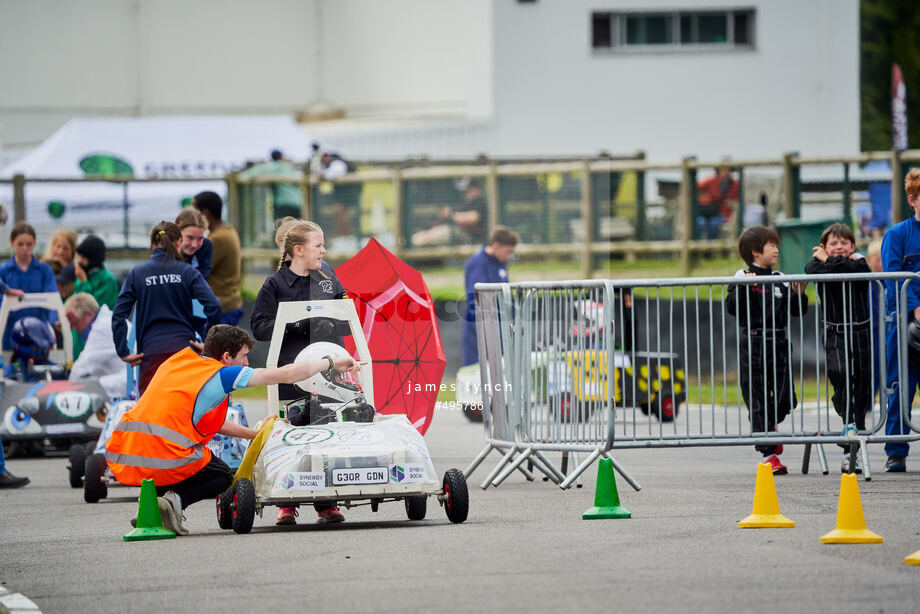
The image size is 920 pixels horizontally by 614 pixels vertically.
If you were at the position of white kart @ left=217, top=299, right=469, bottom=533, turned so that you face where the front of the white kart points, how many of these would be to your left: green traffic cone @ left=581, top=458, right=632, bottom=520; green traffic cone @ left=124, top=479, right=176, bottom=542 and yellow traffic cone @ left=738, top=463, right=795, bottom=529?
2

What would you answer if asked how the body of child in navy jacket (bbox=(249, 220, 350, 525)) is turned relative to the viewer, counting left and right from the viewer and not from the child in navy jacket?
facing the viewer and to the right of the viewer

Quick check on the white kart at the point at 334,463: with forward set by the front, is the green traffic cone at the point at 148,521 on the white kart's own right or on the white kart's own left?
on the white kart's own right

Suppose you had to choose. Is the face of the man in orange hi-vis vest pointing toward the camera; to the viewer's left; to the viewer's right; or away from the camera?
to the viewer's right

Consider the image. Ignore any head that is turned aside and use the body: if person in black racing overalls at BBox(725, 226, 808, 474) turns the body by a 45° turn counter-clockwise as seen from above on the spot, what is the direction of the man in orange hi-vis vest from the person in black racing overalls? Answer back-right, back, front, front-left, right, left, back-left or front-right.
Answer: back-right

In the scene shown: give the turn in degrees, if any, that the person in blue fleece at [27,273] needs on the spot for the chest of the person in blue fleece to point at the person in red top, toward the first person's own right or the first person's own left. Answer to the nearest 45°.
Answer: approximately 135° to the first person's own left

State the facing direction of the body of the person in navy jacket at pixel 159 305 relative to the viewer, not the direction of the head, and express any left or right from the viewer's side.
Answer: facing away from the viewer

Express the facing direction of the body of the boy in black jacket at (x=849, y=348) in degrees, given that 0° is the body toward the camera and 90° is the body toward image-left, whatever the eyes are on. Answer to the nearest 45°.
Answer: approximately 0°
